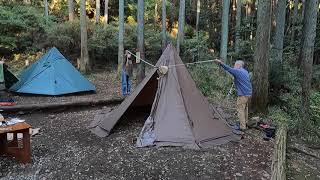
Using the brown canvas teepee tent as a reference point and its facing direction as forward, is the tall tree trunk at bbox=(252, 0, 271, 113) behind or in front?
behind

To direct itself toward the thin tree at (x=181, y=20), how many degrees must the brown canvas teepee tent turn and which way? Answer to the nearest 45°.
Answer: approximately 135° to its right

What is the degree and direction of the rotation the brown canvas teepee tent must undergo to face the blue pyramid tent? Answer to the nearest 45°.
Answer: approximately 90° to its right

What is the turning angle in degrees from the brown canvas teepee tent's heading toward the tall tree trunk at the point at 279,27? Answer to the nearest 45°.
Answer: approximately 180°

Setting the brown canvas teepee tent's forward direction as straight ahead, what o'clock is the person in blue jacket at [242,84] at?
The person in blue jacket is roughly at 7 o'clock from the brown canvas teepee tent.

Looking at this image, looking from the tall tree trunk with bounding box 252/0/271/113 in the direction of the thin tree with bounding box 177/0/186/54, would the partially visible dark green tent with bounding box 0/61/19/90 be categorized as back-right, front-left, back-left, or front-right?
front-left

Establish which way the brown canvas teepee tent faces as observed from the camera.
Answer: facing the viewer and to the left of the viewer

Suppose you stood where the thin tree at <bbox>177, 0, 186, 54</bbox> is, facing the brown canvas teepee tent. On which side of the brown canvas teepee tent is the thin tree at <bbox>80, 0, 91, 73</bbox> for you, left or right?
right

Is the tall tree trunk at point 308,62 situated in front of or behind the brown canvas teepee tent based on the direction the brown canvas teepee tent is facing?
behind

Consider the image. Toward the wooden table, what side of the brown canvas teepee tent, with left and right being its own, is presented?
front

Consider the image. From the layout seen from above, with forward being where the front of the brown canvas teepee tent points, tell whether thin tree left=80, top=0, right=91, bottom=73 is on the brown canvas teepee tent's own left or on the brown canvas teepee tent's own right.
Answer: on the brown canvas teepee tent's own right

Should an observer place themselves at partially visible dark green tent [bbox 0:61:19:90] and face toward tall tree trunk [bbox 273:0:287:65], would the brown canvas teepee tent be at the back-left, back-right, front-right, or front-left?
front-right

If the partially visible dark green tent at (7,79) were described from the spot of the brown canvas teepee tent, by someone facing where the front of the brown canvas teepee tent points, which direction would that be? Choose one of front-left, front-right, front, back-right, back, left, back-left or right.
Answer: right
